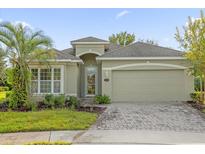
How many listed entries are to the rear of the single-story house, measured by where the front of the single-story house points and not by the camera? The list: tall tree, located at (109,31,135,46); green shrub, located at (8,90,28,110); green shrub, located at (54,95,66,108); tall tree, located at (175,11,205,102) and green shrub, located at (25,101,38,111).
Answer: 1

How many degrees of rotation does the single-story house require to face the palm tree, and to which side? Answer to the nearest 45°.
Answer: approximately 45° to its right

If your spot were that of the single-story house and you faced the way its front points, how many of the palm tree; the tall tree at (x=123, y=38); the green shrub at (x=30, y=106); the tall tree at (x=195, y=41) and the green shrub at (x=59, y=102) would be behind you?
1

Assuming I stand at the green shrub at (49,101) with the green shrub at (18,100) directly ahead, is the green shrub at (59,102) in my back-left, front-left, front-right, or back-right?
back-left

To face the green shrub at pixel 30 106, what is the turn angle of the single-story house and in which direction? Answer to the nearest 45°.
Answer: approximately 45° to its right

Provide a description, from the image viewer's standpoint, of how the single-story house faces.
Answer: facing the viewer

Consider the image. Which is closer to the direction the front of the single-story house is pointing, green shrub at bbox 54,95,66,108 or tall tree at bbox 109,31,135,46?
the green shrub

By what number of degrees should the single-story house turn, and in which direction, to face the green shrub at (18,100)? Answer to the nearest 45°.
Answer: approximately 45° to its right

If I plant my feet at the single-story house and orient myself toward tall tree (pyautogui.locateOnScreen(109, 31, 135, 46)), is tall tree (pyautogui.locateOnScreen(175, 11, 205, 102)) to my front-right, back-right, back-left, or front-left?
back-right

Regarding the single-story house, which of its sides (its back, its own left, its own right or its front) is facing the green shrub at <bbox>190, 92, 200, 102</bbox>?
left

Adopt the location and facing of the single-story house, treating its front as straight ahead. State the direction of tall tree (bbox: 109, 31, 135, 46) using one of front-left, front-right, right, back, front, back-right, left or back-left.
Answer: back

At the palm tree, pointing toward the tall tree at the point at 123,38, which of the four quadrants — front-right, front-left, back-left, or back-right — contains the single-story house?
front-right

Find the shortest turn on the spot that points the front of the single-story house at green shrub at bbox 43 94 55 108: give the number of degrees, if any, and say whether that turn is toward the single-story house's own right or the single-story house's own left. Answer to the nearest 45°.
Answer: approximately 45° to the single-story house's own right
